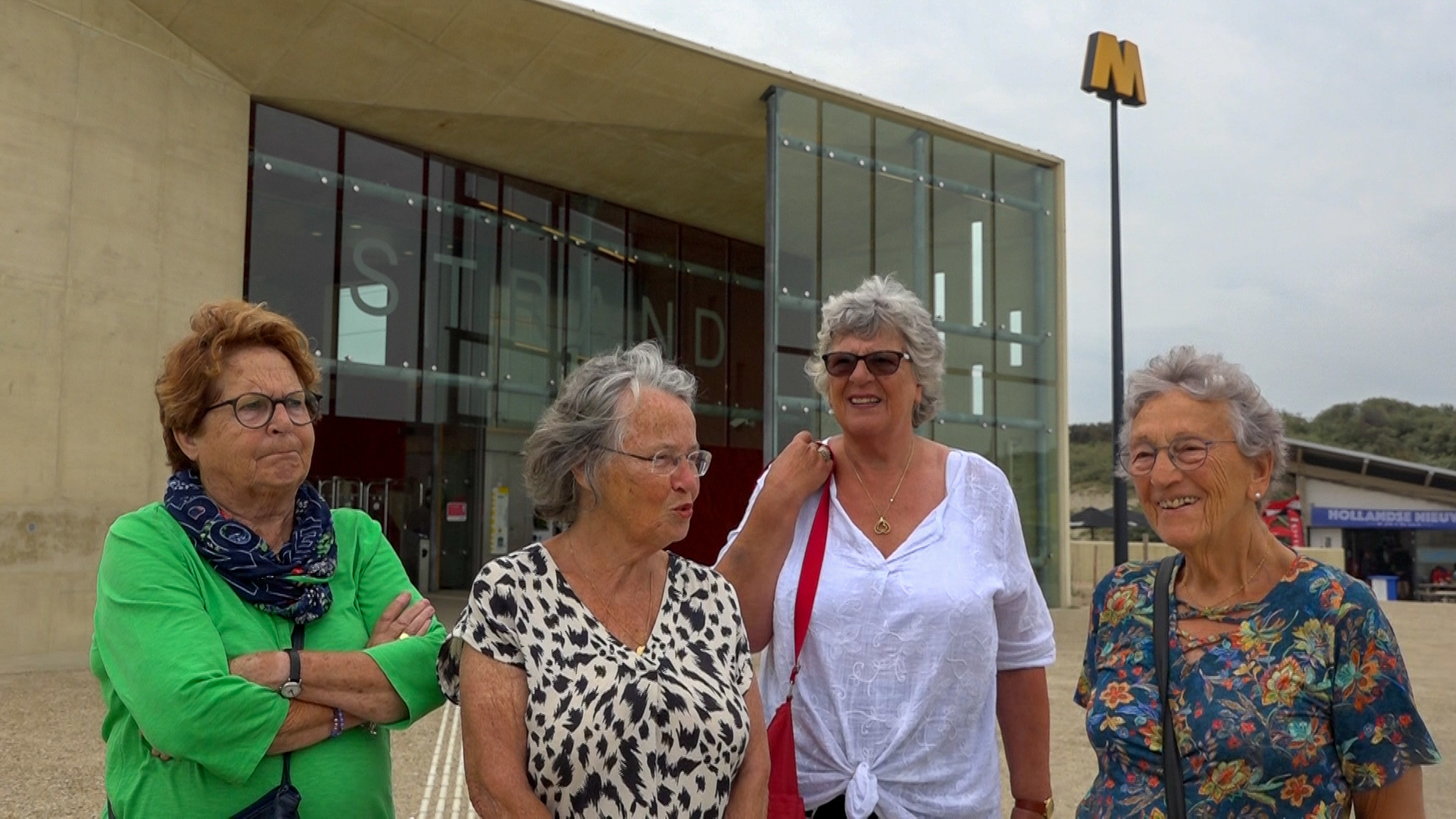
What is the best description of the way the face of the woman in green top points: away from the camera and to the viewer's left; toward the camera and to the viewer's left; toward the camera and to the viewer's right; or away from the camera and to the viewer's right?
toward the camera and to the viewer's right

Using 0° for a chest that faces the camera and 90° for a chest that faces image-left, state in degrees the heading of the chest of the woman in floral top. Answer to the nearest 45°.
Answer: approximately 45°

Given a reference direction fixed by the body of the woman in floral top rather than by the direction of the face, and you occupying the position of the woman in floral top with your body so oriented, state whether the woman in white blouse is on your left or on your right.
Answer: on your right

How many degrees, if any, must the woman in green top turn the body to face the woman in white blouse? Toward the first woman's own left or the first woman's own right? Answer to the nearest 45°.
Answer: approximately 45° to the first woman's own left

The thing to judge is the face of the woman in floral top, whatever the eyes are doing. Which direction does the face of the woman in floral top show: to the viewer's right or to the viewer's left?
to the viewer's left

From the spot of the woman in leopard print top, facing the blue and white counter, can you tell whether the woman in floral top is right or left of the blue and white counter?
right

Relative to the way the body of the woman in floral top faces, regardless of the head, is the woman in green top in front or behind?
in front

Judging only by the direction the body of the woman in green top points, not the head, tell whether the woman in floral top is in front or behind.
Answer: in front

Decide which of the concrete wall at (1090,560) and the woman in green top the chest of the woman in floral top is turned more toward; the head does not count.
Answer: the woman in green top
